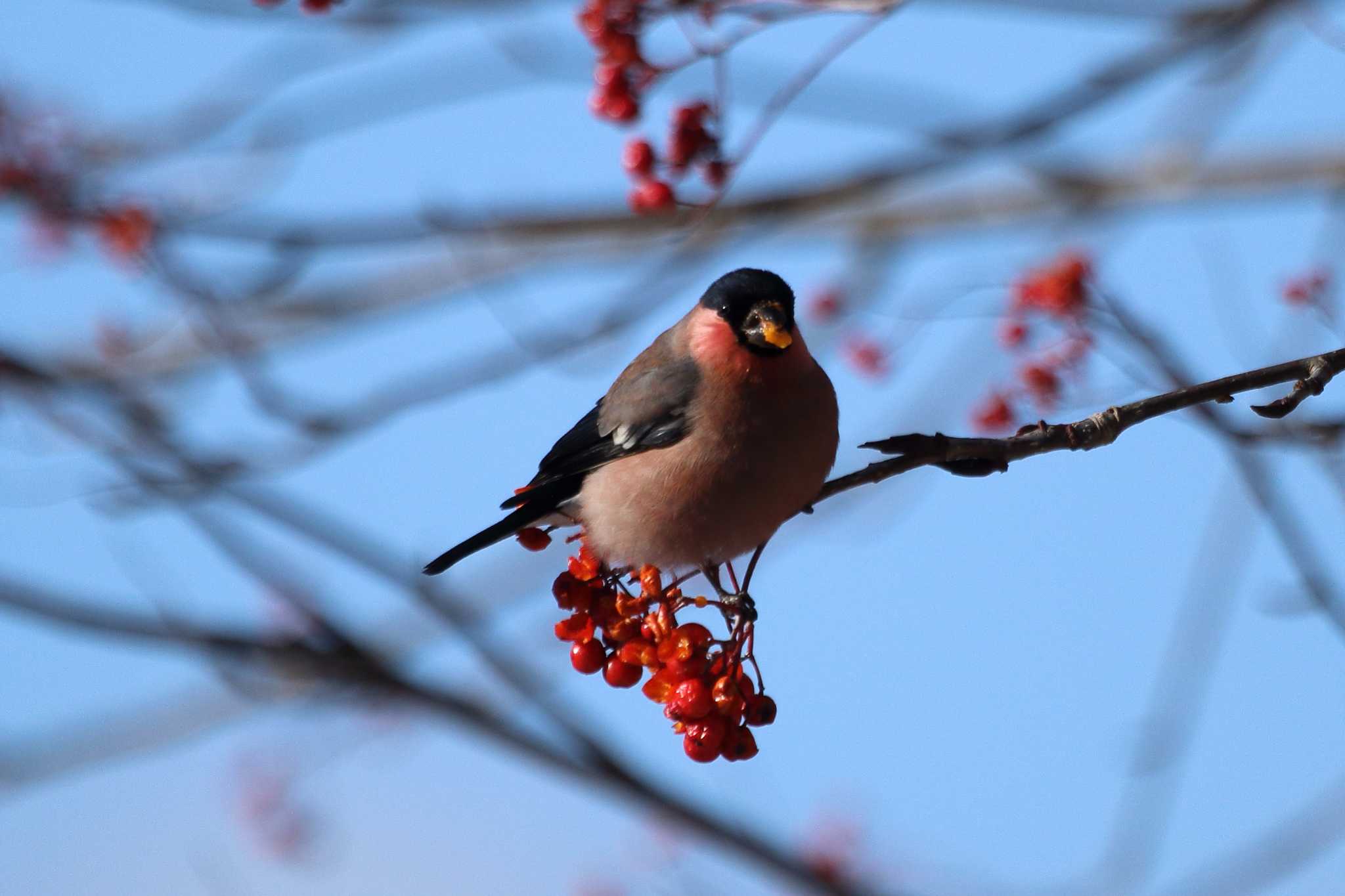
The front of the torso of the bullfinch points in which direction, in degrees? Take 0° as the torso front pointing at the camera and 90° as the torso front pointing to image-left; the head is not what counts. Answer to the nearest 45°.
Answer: approximately 315°

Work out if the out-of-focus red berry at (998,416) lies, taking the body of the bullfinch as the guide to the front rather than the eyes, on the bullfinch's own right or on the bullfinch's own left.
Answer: on the bullfinch's own left
